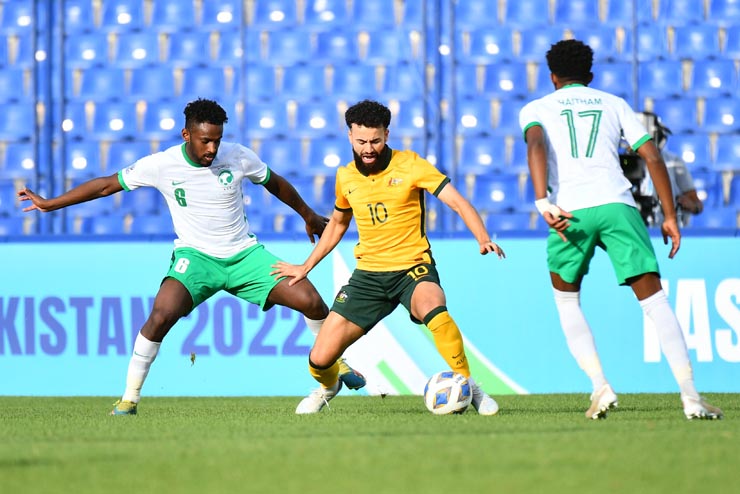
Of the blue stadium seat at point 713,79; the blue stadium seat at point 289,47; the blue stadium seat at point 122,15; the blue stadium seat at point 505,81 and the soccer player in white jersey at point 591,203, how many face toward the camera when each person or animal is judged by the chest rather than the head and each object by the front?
4

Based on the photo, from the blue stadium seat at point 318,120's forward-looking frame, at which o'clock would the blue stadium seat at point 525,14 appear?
the blue stadium seat at point 525,14 is roughly at 9 o'clock from the blue stadium seat at point 318,120.

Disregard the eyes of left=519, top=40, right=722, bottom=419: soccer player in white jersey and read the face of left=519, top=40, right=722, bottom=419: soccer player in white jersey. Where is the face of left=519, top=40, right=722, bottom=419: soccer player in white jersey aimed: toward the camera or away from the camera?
away from the camera

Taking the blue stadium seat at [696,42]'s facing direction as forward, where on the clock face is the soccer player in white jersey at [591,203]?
The soccer player in white jersey is roughly at 12 o'clock from the blue stadium seat.

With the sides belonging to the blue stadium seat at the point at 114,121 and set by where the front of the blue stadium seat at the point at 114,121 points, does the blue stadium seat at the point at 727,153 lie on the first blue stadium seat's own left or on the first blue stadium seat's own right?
on the first blue stadium seat's own left

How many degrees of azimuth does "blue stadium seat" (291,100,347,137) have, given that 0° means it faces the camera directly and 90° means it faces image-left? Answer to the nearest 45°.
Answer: approximately 0°

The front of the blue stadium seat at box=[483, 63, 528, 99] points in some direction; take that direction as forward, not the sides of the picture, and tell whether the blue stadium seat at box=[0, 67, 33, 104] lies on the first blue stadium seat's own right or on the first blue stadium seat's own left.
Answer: on the first blue stadium seat's own right
